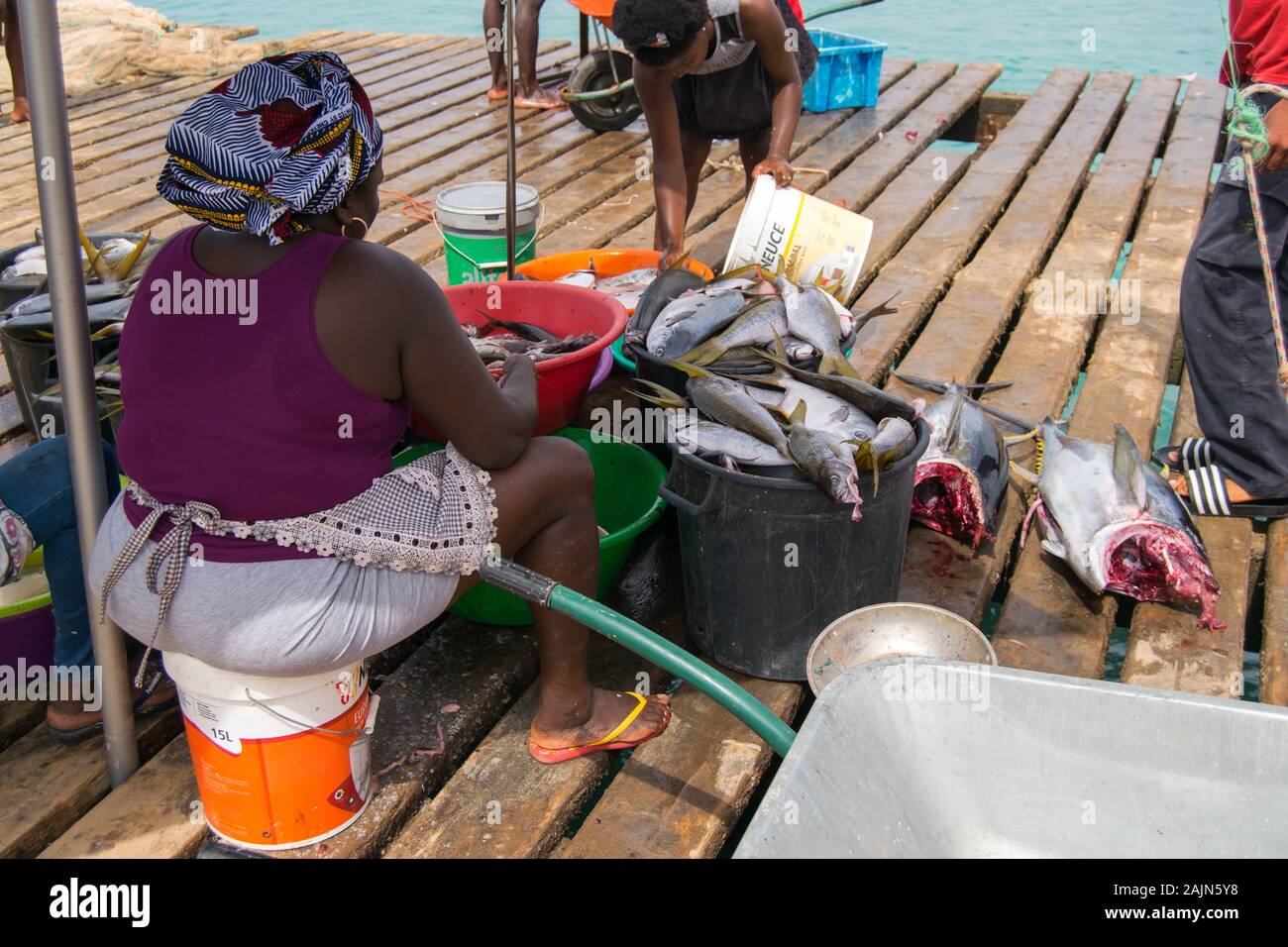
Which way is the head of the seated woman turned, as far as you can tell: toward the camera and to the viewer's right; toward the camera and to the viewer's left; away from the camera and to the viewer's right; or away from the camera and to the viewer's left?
away from the camera and to the viewer's right

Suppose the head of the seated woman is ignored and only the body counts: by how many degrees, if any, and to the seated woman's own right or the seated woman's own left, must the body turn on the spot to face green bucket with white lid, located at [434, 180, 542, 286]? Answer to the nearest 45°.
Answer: approximately 45° to the seated woman's own left

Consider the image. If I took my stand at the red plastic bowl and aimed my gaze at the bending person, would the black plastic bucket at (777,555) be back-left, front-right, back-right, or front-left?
back-right

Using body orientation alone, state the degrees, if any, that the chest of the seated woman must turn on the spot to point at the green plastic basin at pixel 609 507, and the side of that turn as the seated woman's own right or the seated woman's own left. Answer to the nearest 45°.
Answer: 0° — they already face it

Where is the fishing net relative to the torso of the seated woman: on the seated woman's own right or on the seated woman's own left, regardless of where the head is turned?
on the seated woman's own left

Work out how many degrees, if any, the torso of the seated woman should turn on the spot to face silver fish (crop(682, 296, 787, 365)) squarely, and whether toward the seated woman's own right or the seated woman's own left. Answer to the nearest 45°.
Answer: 0° — they already face it

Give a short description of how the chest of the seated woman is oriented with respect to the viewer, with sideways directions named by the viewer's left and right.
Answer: facing away from the viewer and to the right of the viewer

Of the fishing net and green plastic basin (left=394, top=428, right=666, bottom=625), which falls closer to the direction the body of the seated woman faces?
the green plastic basin
